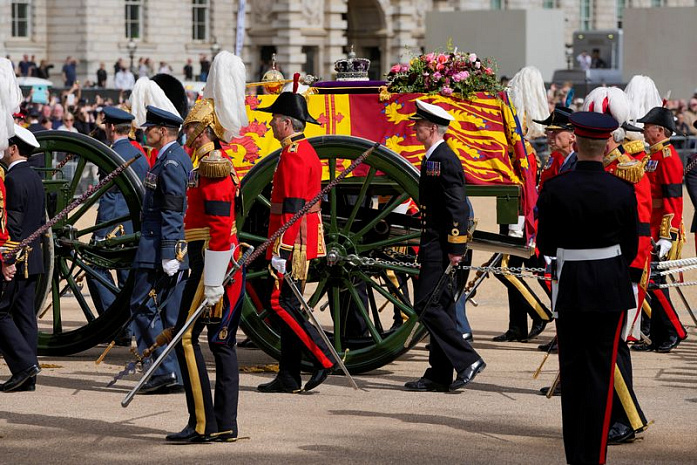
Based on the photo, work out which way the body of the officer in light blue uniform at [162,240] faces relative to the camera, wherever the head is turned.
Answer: to the viewer's left

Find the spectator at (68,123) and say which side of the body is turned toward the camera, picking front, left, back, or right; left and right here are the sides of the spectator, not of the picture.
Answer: front

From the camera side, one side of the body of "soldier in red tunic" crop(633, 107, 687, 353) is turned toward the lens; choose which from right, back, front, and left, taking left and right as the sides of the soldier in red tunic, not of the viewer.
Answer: left

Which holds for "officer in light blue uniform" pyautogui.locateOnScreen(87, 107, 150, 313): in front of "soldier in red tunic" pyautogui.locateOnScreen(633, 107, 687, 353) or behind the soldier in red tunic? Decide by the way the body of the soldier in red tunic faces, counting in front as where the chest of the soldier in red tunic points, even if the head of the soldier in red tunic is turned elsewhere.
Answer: in front

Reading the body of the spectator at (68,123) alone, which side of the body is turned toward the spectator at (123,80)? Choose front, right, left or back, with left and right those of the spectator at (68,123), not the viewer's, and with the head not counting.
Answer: back

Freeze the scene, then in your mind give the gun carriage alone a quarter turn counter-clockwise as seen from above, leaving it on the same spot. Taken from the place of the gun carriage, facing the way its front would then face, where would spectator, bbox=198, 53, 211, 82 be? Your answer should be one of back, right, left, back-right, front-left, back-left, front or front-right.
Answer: back

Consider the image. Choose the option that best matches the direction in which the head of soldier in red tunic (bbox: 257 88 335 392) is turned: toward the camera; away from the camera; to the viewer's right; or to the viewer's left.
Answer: to the viewer's left

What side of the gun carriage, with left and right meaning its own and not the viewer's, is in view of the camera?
left

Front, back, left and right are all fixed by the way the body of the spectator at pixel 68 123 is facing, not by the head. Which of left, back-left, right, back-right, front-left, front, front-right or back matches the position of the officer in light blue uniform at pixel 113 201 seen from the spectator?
front

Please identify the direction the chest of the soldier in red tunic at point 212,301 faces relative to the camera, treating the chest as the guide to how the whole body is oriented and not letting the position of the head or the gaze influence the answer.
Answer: to the viewer's left

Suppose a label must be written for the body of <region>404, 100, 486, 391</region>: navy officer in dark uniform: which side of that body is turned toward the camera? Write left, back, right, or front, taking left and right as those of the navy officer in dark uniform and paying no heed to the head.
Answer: left
